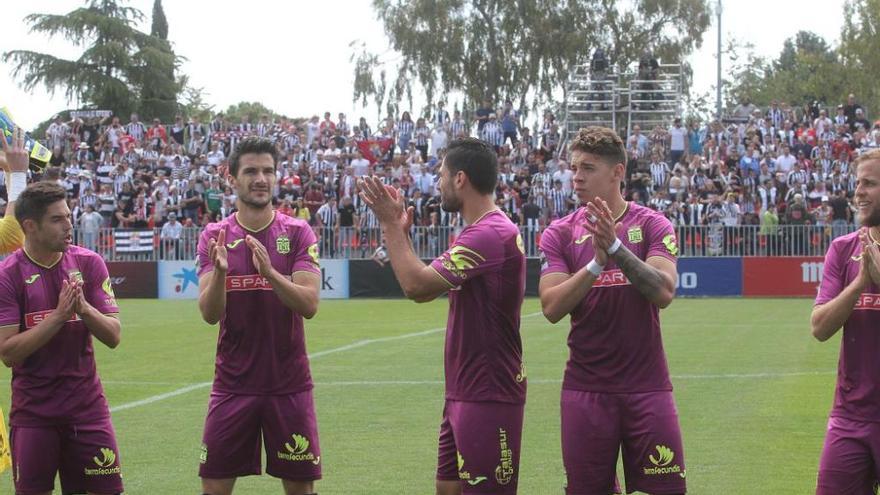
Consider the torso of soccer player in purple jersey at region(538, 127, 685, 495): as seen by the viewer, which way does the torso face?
toward the camera

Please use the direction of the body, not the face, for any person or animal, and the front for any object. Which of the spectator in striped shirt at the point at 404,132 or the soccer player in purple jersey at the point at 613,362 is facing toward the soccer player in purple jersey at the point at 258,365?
the spectator in striped shirt

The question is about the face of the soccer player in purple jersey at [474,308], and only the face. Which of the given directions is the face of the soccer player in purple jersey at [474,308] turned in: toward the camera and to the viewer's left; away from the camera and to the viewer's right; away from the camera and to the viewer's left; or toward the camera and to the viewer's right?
away from the camera and to the viewer's left

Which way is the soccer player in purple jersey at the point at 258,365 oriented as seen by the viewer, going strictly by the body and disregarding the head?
toward the camera

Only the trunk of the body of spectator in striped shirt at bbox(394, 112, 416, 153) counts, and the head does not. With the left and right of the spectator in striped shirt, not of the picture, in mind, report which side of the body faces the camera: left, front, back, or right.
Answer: front

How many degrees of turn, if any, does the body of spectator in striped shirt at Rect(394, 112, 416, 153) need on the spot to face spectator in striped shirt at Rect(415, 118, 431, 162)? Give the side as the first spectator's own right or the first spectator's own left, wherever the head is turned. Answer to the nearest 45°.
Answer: approximately 45° to the first spectator's own left

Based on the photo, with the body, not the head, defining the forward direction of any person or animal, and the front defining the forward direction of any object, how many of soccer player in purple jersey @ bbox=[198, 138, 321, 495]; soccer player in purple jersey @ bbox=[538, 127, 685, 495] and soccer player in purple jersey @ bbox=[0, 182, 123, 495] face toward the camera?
3

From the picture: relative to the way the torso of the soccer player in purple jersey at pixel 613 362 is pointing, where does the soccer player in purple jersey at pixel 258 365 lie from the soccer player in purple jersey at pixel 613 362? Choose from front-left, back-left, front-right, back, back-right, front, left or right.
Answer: right

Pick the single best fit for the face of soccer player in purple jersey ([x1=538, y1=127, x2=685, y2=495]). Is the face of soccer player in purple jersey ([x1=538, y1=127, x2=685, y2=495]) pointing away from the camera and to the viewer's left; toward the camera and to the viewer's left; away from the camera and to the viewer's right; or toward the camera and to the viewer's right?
toward the camera and to the viewer's left

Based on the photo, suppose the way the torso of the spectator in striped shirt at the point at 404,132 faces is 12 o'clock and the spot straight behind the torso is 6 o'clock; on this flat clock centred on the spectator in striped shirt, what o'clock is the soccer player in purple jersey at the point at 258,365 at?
The soccer player in purple jersey is roughly at 12 o'clock from the spectator in striped shirt.

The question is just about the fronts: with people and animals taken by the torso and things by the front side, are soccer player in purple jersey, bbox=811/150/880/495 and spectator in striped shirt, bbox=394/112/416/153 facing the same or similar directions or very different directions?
same or similar directions
